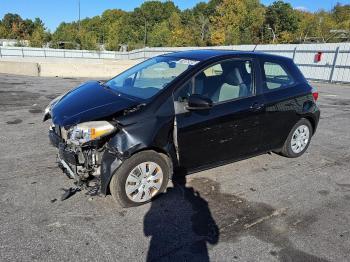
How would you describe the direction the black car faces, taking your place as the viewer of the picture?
facing the viewer and to the left of the viewer
